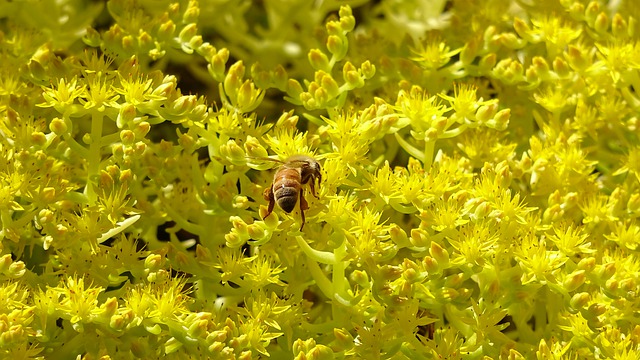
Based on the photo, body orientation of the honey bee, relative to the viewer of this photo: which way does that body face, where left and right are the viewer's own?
facing away from the viewer and to the right of the viewer
